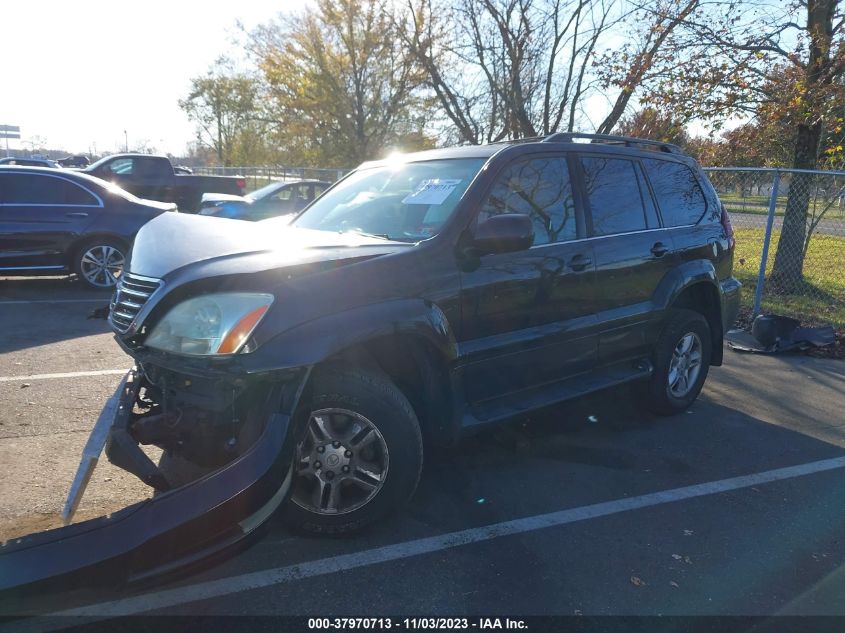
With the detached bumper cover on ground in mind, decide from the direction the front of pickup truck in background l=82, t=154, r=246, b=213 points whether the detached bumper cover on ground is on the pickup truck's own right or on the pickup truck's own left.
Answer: on the pickup truck's own left

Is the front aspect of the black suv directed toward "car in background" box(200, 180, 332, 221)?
no

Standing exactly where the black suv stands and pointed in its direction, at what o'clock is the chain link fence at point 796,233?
The chain link fence is roughly at 6 o'clock from the black suv.

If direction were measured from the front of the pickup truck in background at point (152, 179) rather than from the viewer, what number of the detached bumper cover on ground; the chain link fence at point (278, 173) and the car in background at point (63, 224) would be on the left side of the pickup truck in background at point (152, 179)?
2

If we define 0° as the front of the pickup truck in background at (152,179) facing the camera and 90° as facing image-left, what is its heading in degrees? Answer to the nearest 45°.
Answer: approximately 90°

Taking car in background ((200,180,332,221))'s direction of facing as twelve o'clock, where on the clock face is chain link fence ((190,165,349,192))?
The chain link fence is roughly at 3 o'clock from the car in background.

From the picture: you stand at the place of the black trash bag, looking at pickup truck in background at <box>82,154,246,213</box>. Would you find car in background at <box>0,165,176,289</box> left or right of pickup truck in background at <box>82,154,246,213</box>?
left

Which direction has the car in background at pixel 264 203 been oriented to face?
to the viewer's left

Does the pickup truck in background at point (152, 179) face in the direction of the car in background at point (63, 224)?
no

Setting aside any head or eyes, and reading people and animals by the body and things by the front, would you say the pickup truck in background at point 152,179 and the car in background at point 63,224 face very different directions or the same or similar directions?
same or similar directions

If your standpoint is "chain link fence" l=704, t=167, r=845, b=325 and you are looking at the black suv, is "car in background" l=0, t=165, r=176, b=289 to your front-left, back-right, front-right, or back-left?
front-right

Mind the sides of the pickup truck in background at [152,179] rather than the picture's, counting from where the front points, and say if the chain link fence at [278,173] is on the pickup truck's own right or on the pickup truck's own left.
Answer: on the pickup truck's own right

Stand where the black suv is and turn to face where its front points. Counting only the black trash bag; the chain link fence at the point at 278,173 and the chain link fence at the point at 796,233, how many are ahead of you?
0

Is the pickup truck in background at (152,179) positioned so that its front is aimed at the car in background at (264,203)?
no

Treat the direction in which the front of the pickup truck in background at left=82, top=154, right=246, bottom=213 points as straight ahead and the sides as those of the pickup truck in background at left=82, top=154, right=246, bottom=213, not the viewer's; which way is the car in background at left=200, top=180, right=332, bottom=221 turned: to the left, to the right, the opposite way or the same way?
the same way

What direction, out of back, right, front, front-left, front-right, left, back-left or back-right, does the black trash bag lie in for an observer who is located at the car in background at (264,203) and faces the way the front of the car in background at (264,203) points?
back-left
